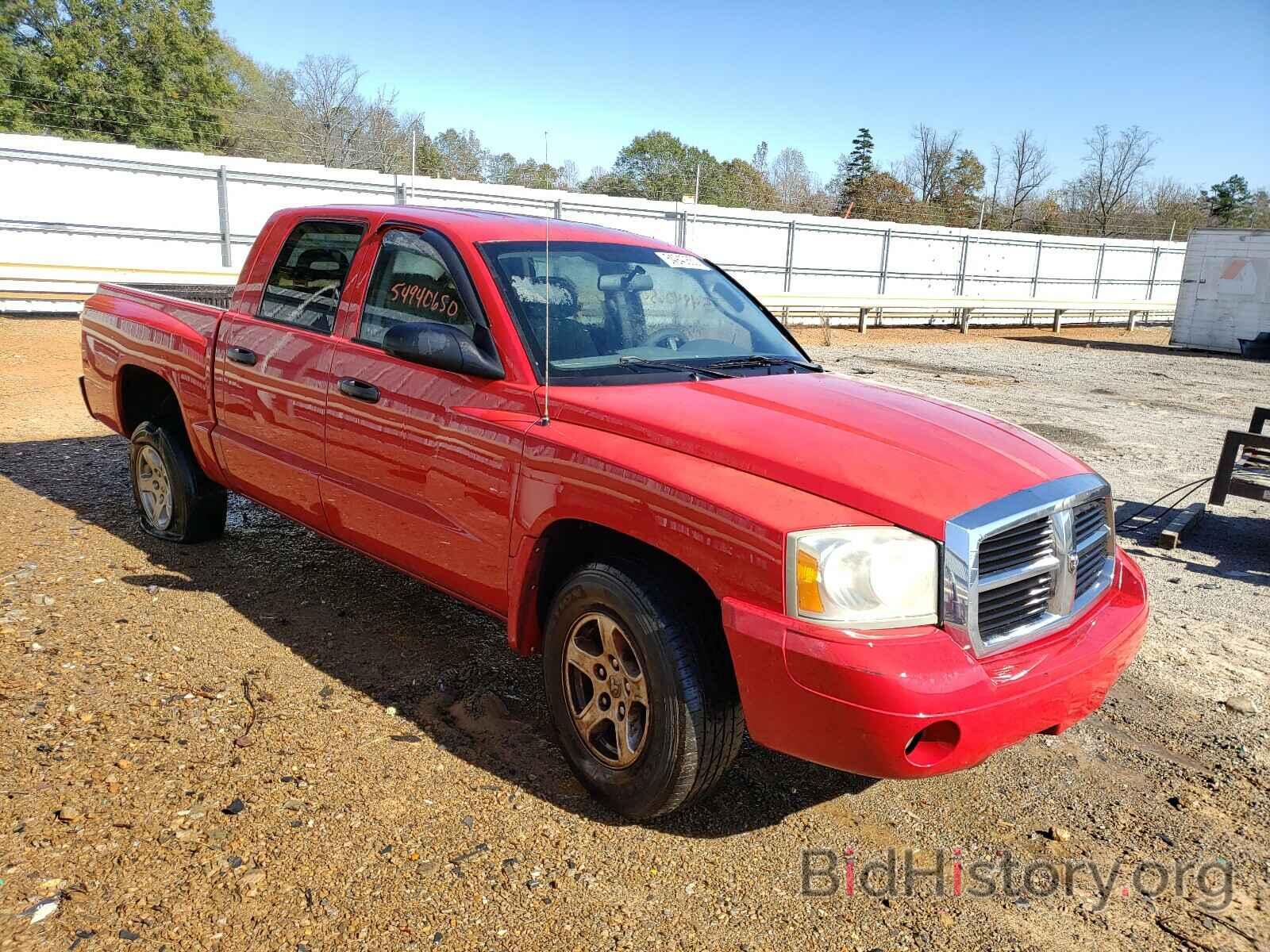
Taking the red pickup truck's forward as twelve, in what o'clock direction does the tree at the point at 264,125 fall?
The tree is roughly at 7 o'clock from the red pickup truck.

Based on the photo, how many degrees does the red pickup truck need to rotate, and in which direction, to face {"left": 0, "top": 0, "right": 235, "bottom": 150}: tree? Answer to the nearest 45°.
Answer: approximately 180°

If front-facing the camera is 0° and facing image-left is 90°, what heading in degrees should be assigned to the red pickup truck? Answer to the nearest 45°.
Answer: approximately 315°

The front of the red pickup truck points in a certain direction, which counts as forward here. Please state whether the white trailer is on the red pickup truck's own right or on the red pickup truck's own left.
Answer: on the red pickup truck's own left

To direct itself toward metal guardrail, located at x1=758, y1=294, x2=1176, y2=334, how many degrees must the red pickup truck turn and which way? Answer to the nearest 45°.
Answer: approximately 135° to its left

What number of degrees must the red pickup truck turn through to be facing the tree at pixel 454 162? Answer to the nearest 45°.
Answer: approximately 135° to its left

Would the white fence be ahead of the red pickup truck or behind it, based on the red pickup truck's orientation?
behind
